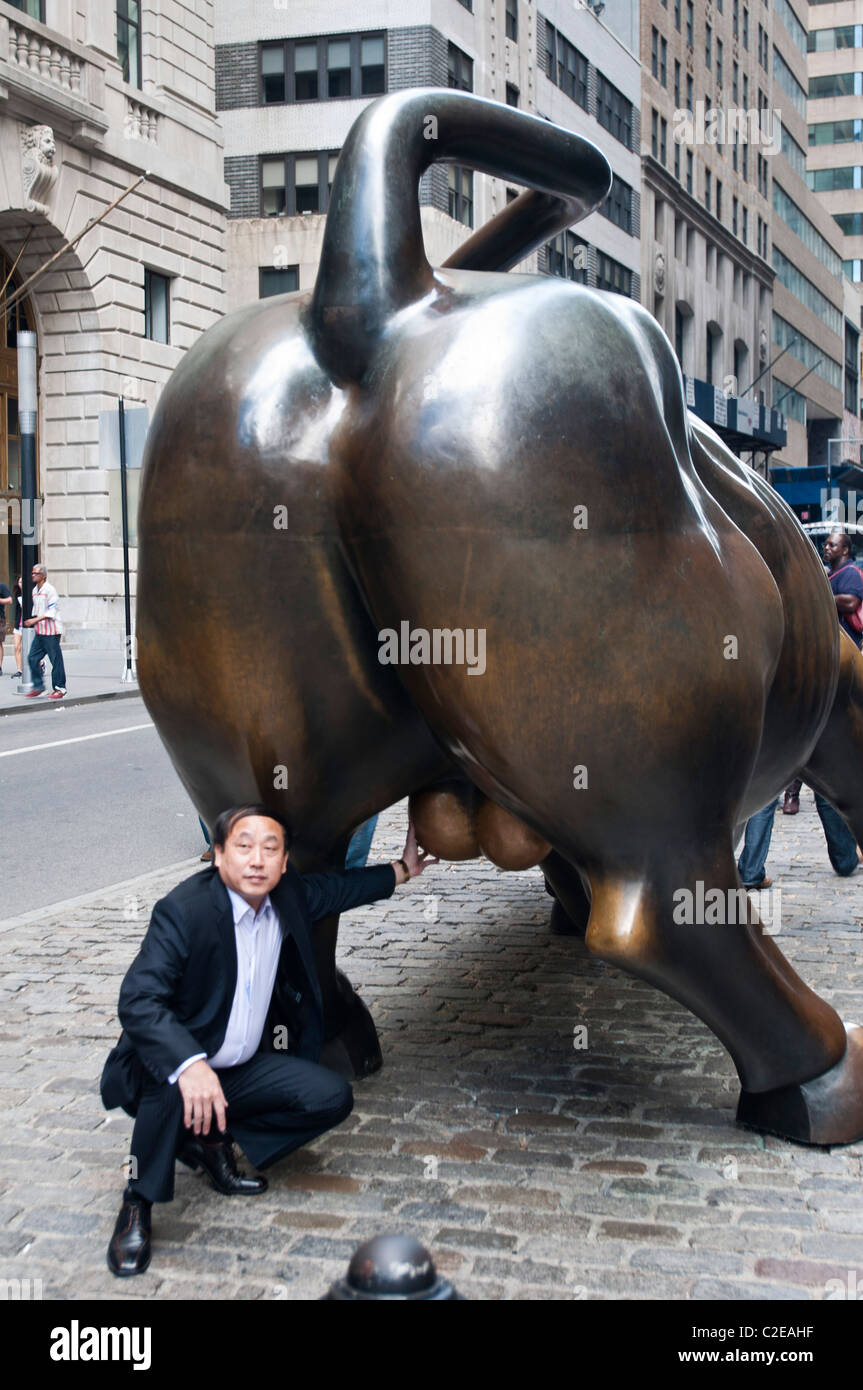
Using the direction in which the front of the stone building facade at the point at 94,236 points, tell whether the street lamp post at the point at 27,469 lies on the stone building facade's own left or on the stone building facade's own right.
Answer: on the stone building facade's own right

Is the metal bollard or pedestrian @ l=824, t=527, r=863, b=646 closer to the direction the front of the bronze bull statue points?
the pedestrian

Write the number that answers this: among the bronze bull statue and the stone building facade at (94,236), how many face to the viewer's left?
0

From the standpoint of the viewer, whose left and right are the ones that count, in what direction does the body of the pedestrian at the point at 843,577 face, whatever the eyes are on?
facing the viewer and to the left of the viewer

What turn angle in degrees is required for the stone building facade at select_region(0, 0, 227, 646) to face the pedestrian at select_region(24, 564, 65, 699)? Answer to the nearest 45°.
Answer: approximately 45° to its right

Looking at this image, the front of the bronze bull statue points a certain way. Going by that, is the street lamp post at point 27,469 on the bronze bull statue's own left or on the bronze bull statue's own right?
on the bronze bull statue's own left

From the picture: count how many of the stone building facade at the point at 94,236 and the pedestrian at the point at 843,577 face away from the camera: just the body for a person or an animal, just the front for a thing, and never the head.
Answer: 0

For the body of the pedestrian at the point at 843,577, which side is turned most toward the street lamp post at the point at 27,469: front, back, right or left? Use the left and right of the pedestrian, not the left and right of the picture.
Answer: right

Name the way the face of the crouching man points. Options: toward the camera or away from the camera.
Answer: toward the camera

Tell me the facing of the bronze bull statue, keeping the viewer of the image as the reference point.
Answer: facing away from the viewer and to the right of the viewer

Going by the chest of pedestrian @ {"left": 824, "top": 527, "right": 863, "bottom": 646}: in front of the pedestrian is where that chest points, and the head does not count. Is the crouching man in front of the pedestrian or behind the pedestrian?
in front

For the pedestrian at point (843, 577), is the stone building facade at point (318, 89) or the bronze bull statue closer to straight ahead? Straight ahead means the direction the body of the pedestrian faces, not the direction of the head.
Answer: the bronze bull statue

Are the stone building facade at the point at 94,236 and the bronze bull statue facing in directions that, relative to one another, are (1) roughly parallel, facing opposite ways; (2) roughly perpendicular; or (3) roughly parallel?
roughly perpendicular

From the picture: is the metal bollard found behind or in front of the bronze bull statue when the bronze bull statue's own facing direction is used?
behind
